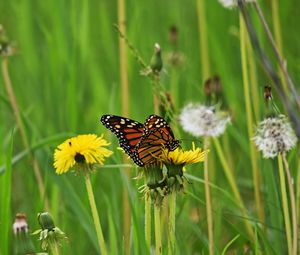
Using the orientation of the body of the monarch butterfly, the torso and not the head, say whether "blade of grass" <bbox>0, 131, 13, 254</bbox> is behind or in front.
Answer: behind
